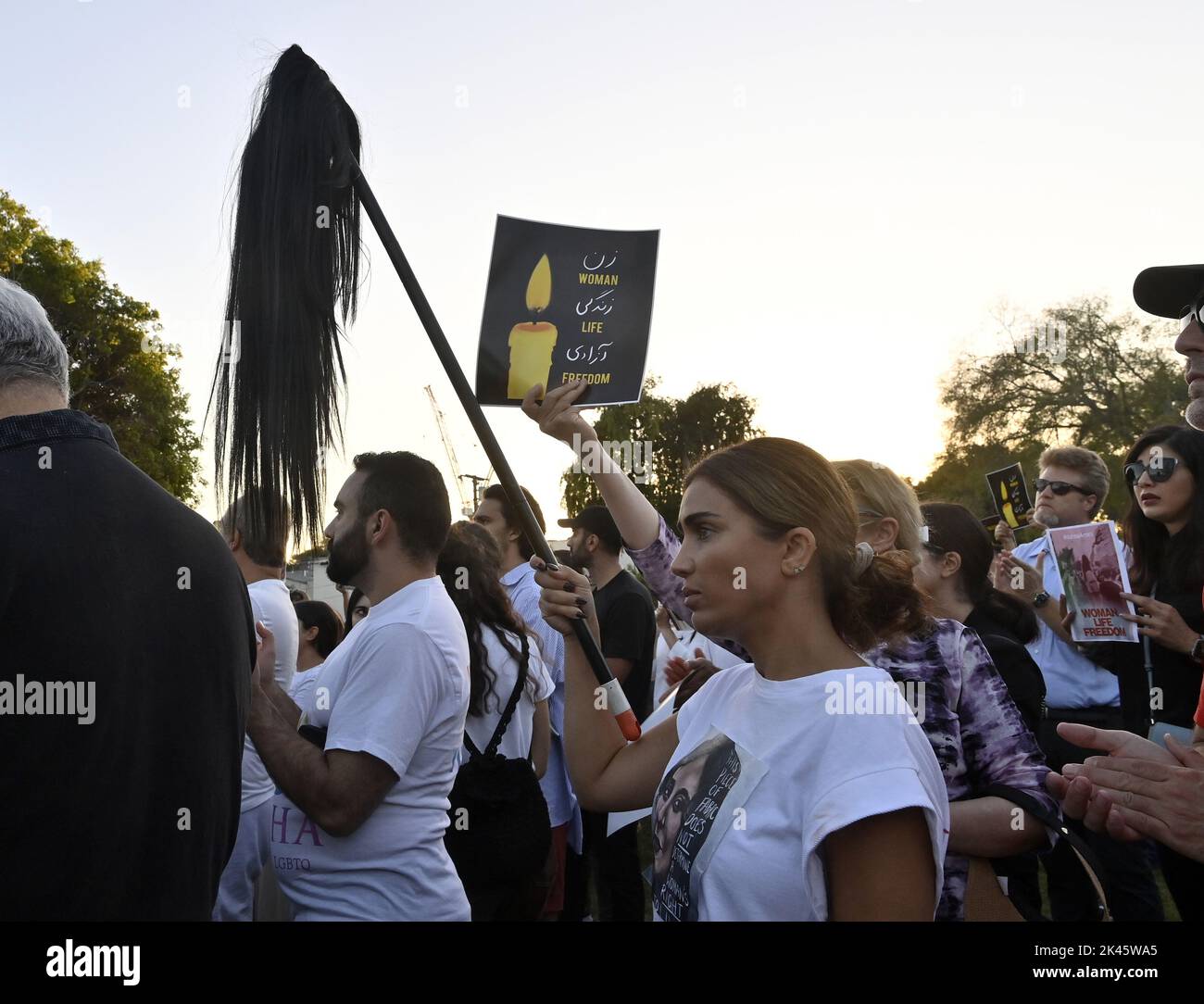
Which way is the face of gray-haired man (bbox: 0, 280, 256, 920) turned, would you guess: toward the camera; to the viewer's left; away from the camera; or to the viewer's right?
away from the camera

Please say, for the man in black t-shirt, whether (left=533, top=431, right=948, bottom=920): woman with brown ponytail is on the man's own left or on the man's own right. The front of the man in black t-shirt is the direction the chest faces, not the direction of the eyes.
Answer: on the man's own left

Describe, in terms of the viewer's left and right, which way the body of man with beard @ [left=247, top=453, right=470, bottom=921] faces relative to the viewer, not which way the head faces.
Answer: facing to the left of the viewer

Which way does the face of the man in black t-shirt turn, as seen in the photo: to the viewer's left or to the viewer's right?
to the viewer's left

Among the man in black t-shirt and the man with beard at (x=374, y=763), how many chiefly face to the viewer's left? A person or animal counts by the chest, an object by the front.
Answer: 2

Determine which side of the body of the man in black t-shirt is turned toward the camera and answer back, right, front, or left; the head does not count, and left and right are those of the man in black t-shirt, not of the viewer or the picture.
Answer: left
